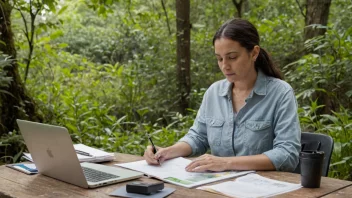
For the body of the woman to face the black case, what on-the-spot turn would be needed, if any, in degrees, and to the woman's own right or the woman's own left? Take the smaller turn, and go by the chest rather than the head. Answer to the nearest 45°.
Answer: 0° — they already face it

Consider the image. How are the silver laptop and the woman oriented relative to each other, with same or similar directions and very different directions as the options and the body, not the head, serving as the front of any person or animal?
very different directions

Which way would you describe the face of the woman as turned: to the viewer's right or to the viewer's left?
to the viewer's left

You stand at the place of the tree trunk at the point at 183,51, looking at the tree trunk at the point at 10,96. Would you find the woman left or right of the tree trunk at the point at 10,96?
left

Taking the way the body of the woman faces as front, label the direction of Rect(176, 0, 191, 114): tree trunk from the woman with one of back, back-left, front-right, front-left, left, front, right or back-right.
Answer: back-right

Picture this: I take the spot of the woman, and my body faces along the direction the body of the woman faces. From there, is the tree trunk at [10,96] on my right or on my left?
on my right

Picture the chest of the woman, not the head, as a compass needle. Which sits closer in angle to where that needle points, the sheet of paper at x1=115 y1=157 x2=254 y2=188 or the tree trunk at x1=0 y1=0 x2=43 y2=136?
the sheet of paper

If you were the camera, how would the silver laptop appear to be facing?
facing away from the viewer and to the right of the viewer
